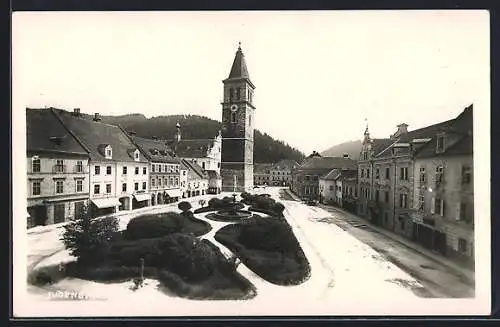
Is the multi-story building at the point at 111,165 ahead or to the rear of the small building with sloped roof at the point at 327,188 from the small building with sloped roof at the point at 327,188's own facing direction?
ahead

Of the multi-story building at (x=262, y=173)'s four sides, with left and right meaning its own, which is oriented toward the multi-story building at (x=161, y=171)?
front

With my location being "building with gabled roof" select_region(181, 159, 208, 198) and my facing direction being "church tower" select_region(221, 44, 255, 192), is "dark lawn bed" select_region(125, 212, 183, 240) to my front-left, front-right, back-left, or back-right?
back-right

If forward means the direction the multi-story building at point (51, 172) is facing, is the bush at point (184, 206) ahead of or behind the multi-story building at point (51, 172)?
ahead

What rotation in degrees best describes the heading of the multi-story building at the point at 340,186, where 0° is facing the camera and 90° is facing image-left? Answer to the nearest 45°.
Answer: approximately 45°

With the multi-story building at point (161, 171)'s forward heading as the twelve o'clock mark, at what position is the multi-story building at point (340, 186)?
the multi-story building at point (340, 186) is roughly at 11 o'clock from the multi-story building at point (161, 171).

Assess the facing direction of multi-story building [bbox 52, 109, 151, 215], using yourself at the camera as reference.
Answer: facing the viewer and to the right of the viewer

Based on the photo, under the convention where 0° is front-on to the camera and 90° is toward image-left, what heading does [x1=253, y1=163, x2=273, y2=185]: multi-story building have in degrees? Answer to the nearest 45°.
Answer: approximately 0°

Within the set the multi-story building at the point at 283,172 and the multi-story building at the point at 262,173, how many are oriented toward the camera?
2

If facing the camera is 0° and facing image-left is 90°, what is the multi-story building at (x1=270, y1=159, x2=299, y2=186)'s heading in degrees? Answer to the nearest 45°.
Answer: approximately 0°
